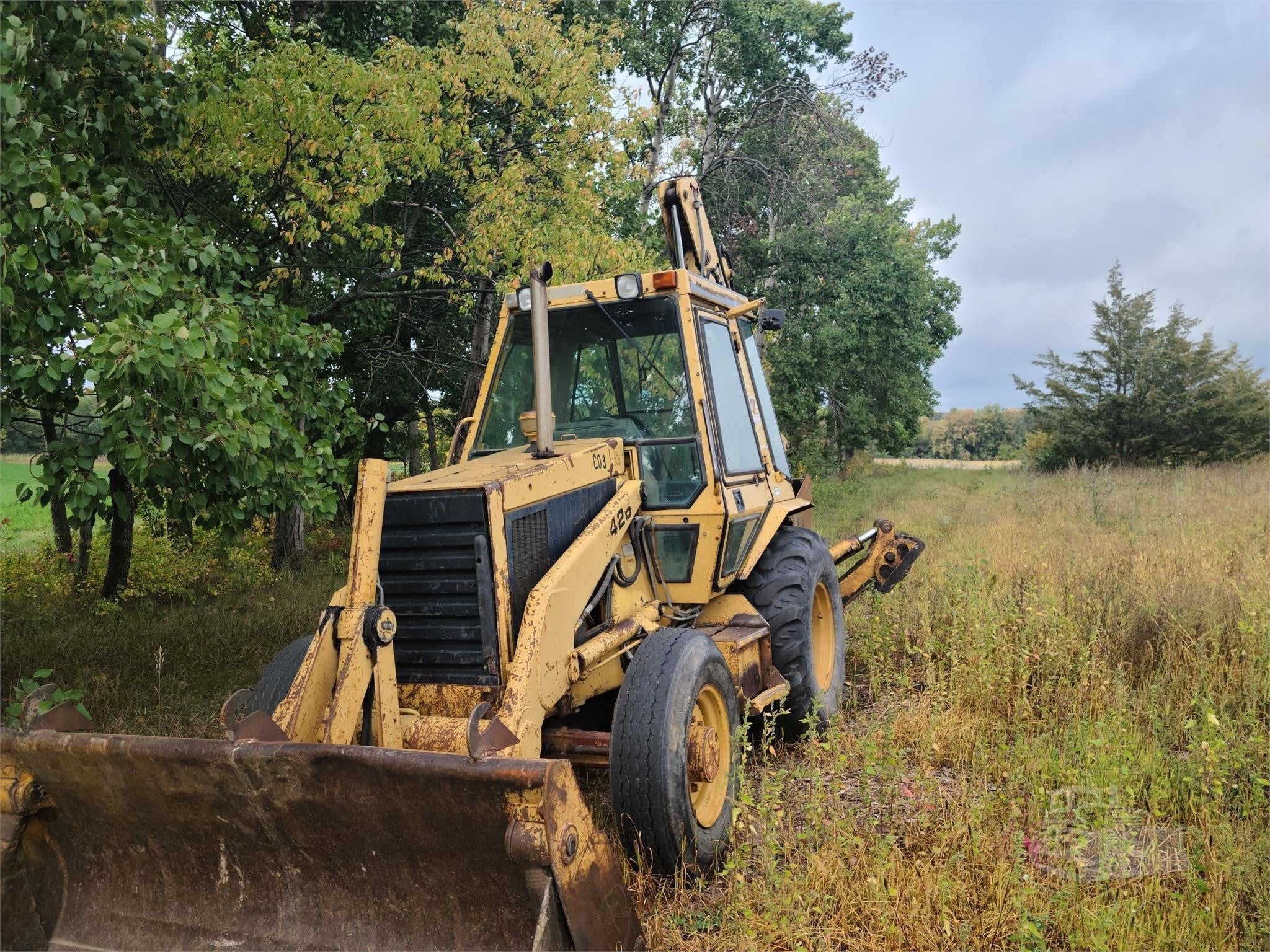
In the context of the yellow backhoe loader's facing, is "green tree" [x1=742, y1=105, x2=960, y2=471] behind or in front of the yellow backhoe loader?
behind

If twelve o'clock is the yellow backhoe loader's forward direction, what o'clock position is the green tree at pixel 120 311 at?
The green tree is roughly at 3 o'clock from the yellow backhoe loader.

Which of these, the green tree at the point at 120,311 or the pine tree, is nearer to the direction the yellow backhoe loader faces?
the green tree

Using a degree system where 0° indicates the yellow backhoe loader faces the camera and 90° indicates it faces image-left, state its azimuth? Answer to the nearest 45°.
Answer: approximately 45°

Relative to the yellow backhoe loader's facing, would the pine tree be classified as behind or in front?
behind
